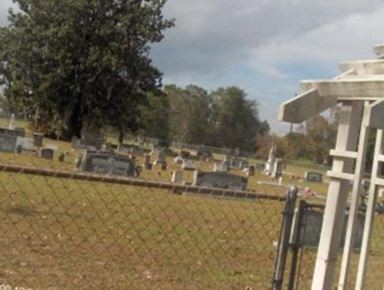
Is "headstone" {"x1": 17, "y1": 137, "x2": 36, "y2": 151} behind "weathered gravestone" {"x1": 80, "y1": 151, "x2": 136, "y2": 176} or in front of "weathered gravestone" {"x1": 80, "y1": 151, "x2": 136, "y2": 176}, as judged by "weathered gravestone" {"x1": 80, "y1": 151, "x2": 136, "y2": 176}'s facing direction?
behind

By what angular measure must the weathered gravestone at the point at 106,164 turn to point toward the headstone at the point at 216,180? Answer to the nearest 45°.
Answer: approximately 45° to its left

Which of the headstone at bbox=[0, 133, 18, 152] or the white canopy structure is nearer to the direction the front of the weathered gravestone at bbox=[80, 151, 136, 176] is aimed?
the white canopy structure

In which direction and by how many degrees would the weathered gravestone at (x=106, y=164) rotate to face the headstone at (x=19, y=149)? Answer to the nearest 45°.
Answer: approximately 135° to its right

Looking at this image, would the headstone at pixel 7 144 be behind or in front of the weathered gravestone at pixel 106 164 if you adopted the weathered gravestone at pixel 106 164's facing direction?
behind

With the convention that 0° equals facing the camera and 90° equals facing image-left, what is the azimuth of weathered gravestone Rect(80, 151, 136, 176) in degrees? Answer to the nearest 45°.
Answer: approximately 0°

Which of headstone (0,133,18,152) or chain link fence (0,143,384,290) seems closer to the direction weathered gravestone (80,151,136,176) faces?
the chain link fence
